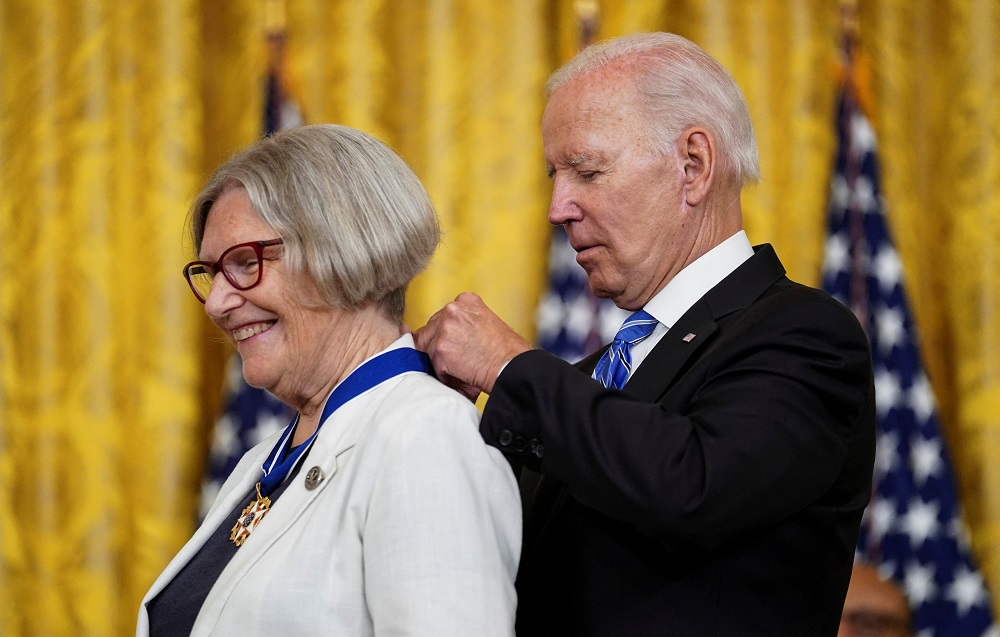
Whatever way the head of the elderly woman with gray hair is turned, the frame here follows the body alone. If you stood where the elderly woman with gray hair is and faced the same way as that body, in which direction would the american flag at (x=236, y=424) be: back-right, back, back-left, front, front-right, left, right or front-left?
back-right

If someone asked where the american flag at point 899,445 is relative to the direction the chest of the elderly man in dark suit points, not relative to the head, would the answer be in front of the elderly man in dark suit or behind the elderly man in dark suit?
behind

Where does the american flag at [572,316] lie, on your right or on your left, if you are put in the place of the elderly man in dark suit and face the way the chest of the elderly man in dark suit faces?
on your right

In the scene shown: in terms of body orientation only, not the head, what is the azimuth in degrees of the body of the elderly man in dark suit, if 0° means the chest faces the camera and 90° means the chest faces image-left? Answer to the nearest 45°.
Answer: approximately 45°

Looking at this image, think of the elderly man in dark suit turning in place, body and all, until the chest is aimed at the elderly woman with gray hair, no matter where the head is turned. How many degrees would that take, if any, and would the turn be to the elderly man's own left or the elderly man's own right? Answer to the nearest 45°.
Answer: approximately 45° to the elderly man's own right

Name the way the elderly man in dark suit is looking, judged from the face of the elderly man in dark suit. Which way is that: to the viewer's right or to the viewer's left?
to the viewer's left
